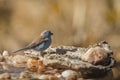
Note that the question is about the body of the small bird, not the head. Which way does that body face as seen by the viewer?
to the viewer's right

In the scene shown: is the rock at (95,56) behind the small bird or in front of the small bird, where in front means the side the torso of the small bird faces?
in front

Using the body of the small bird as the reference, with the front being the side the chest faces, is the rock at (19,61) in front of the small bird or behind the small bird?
behind

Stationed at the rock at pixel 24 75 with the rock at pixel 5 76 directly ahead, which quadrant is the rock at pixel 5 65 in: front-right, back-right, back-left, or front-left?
front-right
